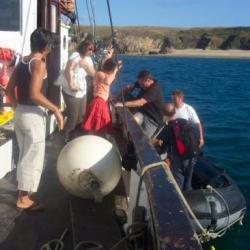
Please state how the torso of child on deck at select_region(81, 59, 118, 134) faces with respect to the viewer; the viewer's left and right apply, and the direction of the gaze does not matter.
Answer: facing away from the viewer and to the right of the viewer

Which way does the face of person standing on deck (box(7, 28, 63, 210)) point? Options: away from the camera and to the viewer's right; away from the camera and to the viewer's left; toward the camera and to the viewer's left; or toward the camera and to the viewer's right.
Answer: away from the camera and to the viewer's right

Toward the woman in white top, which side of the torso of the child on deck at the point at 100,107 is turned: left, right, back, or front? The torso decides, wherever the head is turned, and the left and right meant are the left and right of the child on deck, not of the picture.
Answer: left

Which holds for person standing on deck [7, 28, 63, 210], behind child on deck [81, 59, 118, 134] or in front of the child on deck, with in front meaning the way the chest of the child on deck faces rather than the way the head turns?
behind

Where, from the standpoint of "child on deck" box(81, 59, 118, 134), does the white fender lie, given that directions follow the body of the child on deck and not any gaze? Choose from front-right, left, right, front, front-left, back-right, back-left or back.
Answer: back-right

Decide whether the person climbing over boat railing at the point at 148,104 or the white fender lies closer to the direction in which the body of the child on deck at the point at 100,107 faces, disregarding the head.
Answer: the person climbing over boat railing
